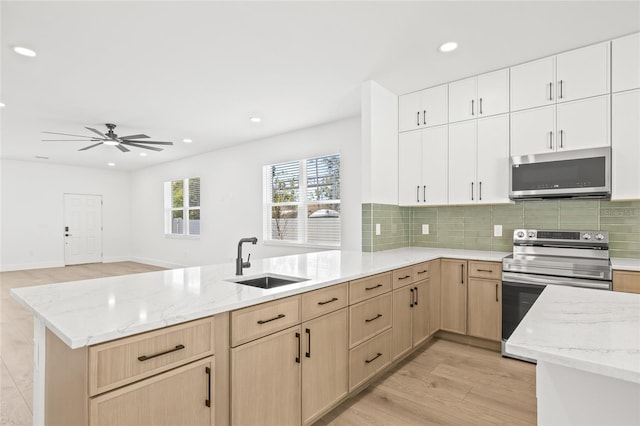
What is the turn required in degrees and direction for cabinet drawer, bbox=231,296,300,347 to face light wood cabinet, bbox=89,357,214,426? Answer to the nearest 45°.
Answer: approximately 90° to its right

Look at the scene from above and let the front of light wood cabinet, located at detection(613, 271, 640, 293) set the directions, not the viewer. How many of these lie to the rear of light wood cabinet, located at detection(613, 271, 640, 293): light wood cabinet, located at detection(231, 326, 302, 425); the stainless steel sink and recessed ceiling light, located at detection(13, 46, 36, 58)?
0

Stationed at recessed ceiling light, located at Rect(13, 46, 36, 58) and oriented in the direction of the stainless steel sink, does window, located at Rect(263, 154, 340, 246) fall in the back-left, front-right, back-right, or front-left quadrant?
front-left

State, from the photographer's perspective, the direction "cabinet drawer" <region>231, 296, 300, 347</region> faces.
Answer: facing the viewer and to the right of the viewer

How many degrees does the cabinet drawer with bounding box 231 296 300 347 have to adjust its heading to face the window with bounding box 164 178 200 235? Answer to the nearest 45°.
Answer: approximately 135° to its left

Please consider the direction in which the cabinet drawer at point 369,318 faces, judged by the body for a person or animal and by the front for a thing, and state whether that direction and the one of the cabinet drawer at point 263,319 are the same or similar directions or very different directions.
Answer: same or similar directions

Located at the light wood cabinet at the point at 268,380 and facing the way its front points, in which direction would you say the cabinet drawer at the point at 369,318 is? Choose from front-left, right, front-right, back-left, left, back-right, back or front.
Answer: left

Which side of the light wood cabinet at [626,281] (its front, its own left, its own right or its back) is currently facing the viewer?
front

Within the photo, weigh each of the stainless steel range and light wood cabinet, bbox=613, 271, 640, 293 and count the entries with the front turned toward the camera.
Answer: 2

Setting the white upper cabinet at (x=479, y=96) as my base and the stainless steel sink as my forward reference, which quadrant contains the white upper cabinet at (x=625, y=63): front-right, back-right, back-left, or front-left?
back-left

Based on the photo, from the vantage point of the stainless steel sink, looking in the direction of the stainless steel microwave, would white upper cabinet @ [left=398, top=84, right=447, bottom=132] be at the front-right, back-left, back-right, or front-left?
front-left

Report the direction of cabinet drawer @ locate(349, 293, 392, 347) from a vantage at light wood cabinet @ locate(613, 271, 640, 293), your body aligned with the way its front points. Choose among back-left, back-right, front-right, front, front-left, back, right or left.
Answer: front-right

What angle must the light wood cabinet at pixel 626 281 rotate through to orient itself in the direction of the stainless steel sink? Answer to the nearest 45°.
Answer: approximately 45° to its right

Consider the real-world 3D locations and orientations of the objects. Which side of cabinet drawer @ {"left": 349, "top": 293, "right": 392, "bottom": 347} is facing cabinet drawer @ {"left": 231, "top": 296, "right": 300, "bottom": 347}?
right

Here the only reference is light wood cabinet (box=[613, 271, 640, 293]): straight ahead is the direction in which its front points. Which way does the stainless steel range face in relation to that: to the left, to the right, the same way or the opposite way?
the same way

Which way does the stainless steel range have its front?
toward the camera

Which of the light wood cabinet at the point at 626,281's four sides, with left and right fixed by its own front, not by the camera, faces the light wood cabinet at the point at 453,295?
right
